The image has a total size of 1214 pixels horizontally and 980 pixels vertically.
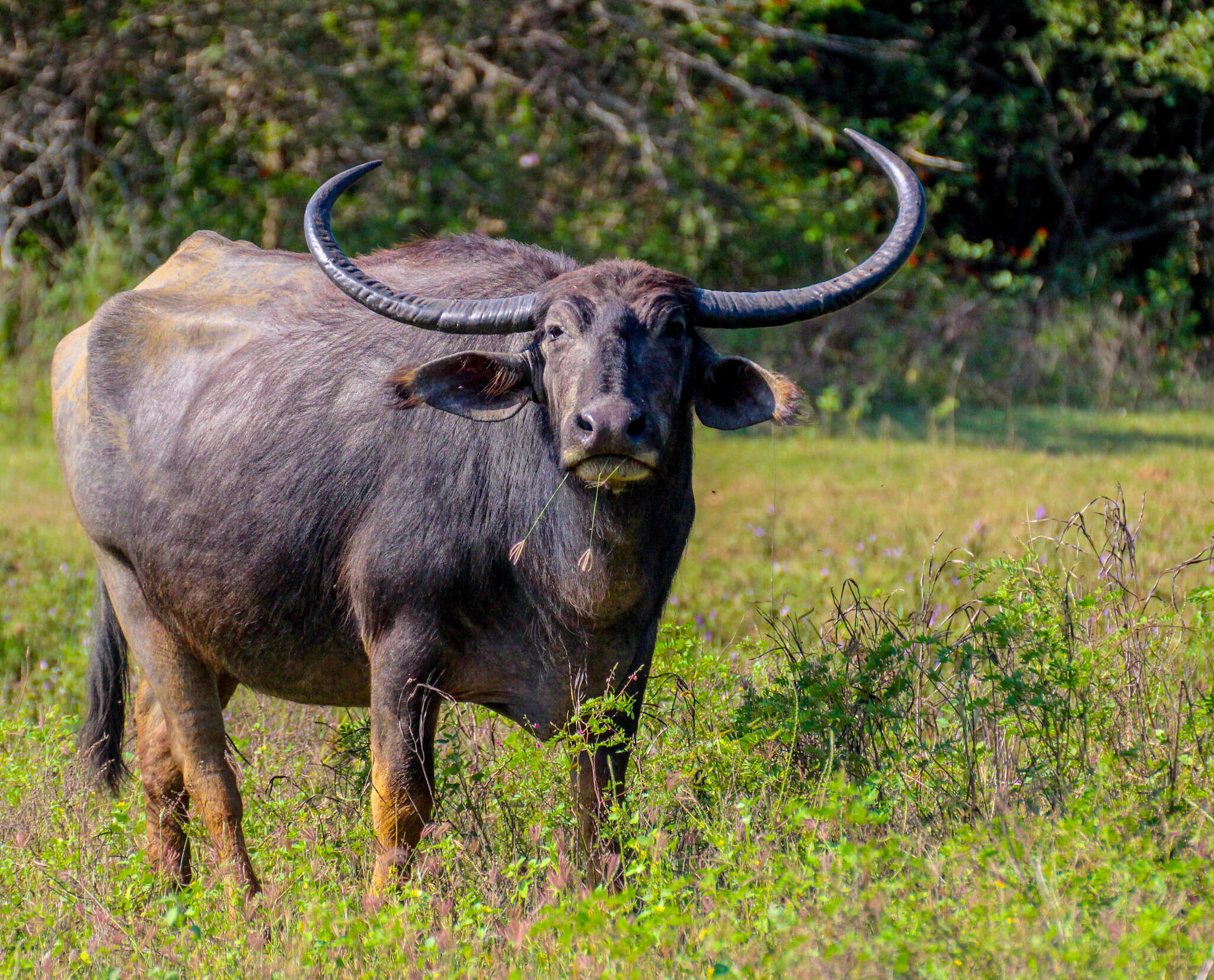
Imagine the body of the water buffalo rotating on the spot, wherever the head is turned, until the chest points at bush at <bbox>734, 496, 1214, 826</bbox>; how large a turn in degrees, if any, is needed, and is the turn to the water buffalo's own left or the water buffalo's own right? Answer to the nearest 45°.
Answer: approximately 45° to the water buffalo's own left

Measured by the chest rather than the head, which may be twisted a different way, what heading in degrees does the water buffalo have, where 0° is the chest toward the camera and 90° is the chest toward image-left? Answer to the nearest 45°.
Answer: approximately 315°
